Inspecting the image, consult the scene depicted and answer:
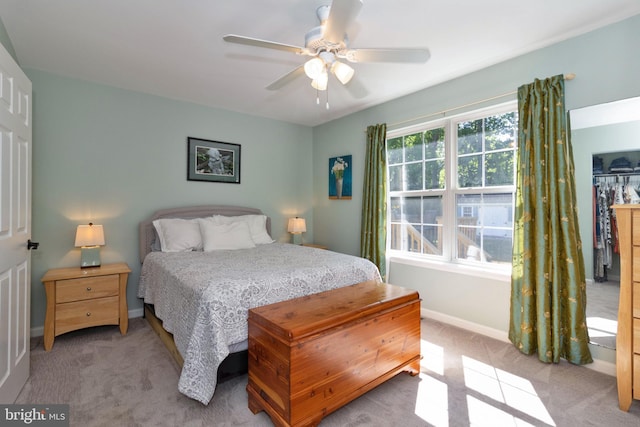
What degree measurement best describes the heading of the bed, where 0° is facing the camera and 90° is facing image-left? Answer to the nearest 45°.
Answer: approximately 315°

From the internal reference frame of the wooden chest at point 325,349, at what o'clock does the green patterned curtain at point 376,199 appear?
The green patterned curtain is roughly at 8 o'clock from the wooden chest.

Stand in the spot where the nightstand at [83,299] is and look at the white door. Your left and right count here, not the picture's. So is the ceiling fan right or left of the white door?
left

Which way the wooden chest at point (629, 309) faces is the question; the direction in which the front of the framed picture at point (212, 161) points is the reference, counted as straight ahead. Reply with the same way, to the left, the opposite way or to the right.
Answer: to the right

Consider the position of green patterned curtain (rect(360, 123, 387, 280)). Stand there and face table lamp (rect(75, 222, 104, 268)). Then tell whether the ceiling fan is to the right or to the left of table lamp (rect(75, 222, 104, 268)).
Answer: left

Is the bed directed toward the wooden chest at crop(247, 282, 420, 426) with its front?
yes

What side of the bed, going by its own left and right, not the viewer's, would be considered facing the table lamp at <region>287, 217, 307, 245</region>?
left

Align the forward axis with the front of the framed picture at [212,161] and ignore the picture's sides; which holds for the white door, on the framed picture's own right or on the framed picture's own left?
on the framed picture's own right
